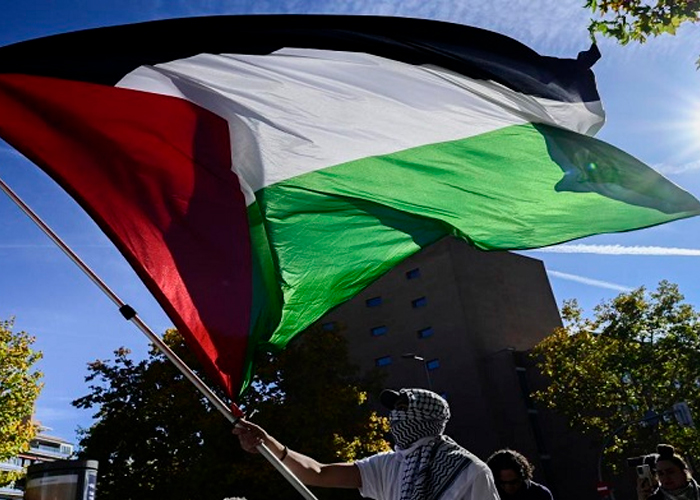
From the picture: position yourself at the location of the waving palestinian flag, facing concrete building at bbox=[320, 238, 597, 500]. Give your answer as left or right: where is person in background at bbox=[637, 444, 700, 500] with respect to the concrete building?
right

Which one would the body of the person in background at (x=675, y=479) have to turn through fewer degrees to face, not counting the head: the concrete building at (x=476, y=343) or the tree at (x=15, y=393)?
the tree

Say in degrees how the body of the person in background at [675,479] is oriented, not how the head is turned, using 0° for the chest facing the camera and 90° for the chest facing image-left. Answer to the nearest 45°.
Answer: approximately 45°

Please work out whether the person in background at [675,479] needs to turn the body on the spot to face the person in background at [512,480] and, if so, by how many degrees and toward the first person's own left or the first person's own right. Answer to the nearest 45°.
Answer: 0° — they already face them

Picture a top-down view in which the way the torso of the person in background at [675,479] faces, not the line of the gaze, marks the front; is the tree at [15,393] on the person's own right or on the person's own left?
on the person's own right

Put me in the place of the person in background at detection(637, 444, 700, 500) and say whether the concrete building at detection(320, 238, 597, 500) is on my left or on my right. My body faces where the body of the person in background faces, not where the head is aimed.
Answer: on my right

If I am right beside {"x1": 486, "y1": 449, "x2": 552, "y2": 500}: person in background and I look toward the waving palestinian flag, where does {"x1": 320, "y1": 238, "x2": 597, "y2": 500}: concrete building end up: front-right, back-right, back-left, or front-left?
back-right

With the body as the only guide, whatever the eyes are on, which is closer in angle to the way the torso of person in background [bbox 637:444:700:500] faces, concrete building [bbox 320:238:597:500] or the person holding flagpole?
the person holding flagpole

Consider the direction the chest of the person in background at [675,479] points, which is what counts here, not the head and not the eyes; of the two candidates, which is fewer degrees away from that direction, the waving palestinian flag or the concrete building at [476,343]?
the waving palestinian flag
